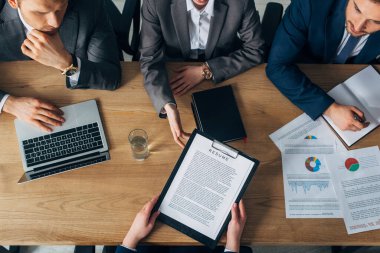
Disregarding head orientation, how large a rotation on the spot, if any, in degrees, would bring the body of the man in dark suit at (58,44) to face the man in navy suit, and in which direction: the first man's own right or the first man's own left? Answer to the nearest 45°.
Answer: approximately 90° to the first man's own left

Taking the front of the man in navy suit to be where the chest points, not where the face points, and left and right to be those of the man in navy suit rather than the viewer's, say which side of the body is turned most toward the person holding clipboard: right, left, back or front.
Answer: front

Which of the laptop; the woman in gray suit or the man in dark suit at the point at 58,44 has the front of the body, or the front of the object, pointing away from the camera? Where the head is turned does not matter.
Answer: the laptop

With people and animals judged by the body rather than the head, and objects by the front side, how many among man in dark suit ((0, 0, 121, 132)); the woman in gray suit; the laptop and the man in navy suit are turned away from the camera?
1

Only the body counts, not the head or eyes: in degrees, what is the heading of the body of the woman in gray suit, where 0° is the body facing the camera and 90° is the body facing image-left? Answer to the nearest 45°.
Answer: approximately 0°

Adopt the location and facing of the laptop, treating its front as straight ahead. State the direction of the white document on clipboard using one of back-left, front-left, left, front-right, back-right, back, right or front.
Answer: back-right

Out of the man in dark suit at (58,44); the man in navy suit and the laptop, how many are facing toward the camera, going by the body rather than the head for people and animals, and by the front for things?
2

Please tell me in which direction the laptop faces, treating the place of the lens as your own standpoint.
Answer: facing away from the viewer

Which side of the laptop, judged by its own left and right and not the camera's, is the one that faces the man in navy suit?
right

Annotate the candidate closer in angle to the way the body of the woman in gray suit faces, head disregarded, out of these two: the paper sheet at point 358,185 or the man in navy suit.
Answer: the paper sheet

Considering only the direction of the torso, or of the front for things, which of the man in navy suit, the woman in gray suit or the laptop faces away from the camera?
the laptop

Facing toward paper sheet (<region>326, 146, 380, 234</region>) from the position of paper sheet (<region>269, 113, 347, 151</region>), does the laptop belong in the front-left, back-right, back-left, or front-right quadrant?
back-right

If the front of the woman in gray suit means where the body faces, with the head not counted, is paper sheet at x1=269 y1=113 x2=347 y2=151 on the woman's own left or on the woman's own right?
on the woman's own left

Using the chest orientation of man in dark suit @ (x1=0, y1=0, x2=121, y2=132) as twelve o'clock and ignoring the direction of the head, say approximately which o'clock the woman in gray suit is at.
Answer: The woman in gray suit is roughly at 9 o'clock from the man in dark suit.

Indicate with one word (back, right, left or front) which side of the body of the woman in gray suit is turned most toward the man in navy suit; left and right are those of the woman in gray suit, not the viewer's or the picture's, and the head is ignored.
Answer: left

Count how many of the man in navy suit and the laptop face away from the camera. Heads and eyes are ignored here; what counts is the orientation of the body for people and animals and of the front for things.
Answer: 1
